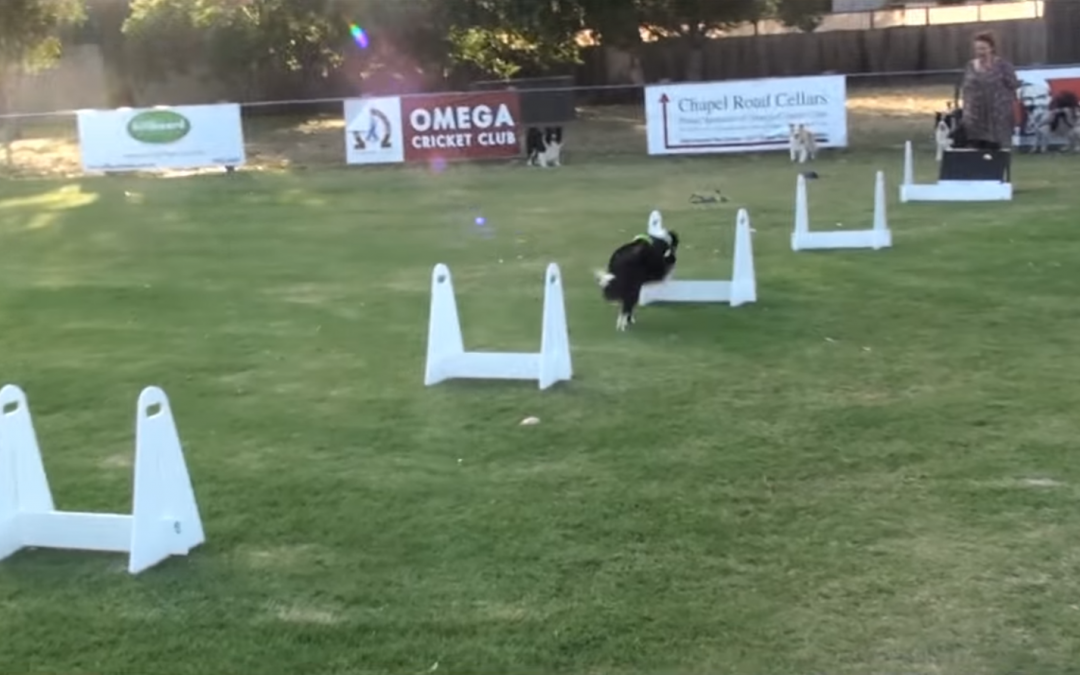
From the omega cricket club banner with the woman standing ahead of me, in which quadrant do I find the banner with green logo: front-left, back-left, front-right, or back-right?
back-right

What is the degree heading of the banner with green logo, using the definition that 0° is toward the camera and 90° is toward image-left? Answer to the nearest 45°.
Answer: approximately 0°

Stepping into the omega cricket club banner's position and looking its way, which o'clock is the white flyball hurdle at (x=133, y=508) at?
The white flyball hurdle is roughly at 12 o'clock from the omega cricket club banner.

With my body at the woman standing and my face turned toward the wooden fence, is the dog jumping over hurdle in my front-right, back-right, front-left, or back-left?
back-left

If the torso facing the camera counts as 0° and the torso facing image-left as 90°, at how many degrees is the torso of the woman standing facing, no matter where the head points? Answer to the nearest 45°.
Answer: approximately 45°

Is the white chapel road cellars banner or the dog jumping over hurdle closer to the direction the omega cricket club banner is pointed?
the dog jumping over hurdle

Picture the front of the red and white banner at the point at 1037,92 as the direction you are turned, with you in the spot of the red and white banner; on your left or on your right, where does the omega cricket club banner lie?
on your right

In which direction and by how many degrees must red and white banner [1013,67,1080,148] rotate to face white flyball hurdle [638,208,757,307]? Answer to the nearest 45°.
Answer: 0° — it already faces it
